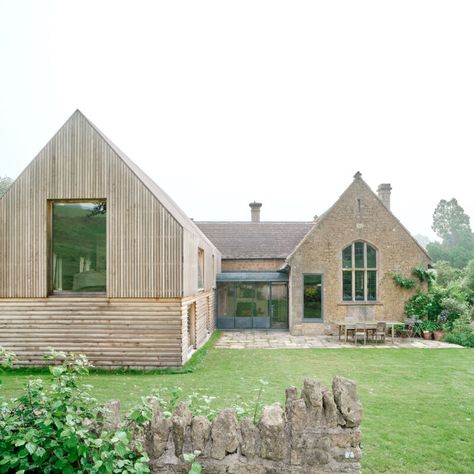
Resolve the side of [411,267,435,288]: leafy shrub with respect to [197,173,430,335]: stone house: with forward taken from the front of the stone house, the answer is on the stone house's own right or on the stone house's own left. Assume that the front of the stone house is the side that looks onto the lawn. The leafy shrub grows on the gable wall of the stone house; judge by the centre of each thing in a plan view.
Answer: on the stone house's own left

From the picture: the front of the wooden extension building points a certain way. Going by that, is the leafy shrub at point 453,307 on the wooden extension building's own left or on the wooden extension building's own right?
on the wooden extension building's own left

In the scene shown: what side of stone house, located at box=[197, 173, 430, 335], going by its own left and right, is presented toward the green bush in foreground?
front

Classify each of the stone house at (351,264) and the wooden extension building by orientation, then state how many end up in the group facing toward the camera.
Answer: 2

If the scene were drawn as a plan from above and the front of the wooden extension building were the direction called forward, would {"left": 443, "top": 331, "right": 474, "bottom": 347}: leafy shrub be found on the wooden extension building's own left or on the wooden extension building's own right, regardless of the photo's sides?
on the wooden extension building's own left

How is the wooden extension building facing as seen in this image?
toward the camera

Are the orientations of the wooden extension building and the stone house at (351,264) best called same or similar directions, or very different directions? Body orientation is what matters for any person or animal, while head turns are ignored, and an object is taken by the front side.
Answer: same or similar directions

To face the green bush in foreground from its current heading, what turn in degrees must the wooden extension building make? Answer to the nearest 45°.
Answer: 0° — it already faces it
